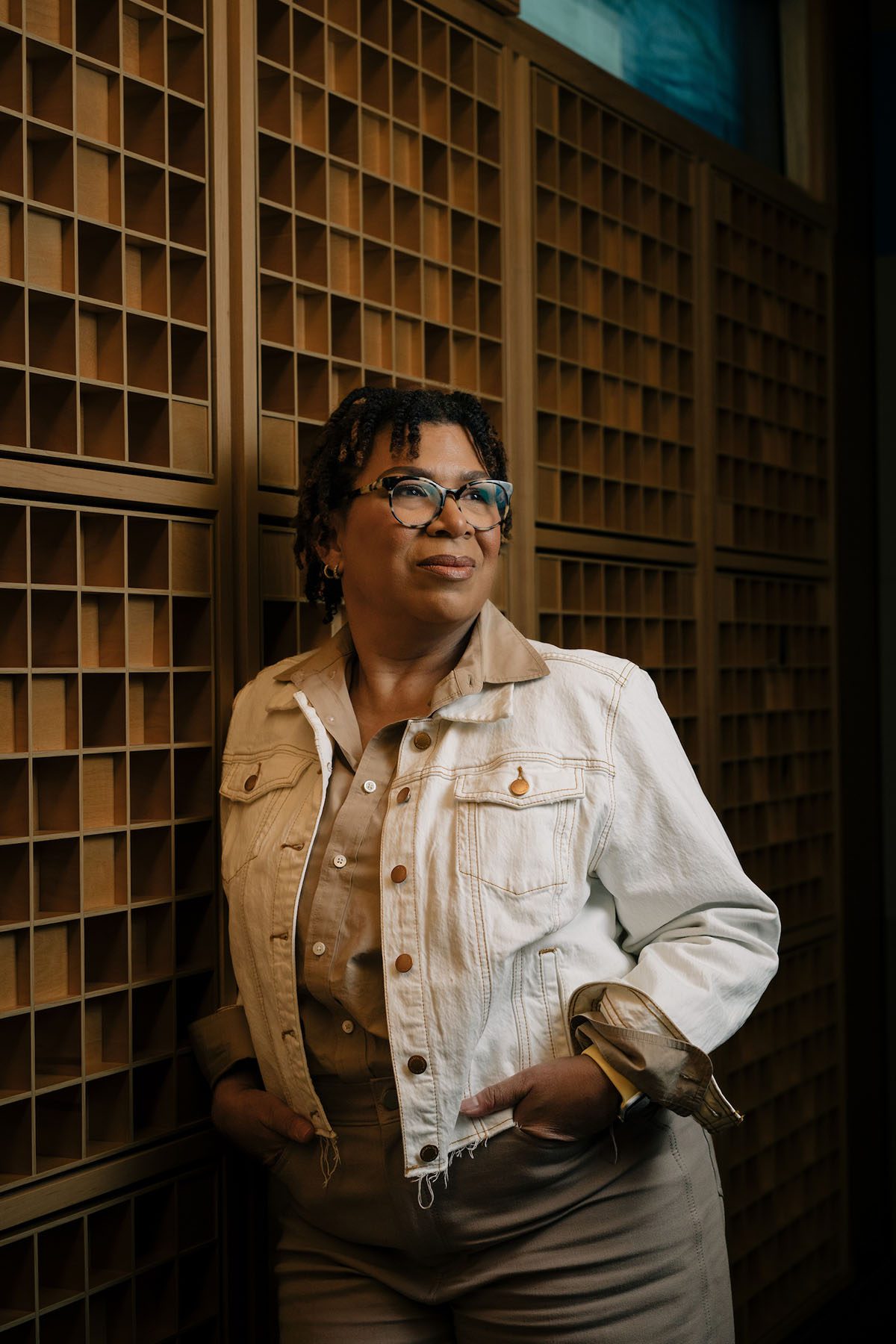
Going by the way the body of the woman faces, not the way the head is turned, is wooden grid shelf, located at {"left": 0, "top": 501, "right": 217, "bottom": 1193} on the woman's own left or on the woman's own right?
on the woman's own right

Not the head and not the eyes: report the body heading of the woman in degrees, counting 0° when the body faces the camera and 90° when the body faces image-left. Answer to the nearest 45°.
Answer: approximately 45°

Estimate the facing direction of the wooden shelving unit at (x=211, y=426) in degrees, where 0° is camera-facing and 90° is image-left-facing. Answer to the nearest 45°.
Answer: approximately 315°
